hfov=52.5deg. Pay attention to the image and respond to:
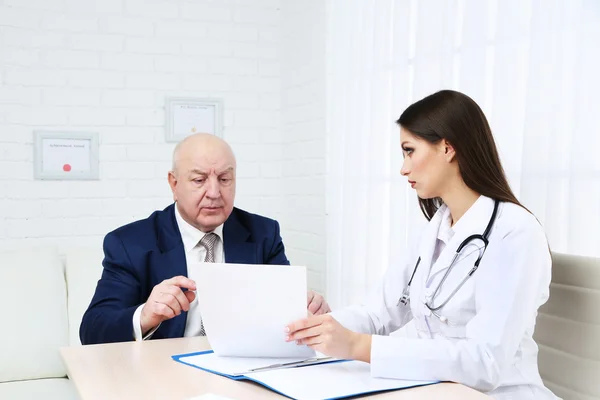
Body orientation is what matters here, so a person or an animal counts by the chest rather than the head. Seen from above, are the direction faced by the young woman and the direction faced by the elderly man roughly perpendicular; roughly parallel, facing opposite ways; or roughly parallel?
roughly perpendicular

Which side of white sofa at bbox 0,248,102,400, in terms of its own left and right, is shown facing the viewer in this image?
front

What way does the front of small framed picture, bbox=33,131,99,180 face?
toward the camera

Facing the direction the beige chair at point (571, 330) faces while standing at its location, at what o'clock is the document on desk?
The document on desk is roughly at 12 o'clock from the beige chair.

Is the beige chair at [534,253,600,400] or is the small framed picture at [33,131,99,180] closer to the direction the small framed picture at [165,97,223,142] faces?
the beige chair

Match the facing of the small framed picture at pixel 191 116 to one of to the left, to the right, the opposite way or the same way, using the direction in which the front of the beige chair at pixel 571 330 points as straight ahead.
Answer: to the left

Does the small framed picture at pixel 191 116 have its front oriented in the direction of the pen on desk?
yes

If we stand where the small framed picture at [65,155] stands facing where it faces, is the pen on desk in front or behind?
in front

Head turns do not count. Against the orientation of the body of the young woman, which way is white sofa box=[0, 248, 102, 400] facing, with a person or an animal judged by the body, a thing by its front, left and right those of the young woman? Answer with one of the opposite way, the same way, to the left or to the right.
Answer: to the left

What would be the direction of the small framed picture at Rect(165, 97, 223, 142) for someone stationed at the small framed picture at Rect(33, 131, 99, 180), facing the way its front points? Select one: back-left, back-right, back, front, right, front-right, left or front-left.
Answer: left

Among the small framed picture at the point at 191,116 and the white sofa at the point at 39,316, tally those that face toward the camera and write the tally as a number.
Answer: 2

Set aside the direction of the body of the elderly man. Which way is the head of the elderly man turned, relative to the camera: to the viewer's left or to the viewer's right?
to the viewer's right

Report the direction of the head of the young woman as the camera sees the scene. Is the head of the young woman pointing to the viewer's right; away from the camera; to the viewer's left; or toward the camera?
to the viewer's left

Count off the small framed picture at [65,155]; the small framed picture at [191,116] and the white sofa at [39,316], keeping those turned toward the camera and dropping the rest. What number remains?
3

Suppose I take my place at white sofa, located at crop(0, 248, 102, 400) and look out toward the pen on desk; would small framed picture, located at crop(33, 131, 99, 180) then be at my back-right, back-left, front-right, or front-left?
back-left

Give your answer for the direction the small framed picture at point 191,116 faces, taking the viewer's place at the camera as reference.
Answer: facing the viewer
